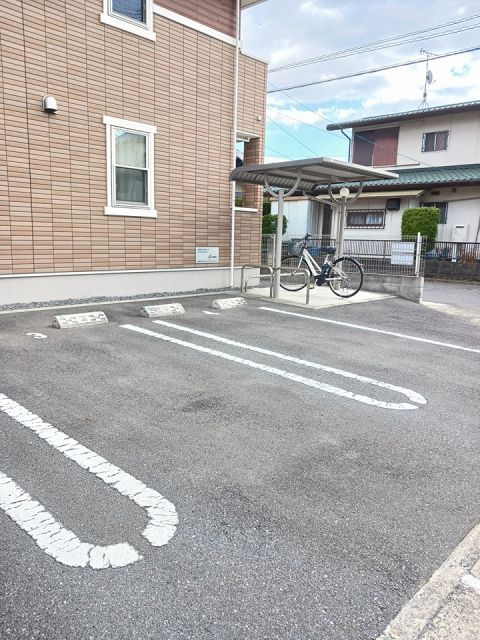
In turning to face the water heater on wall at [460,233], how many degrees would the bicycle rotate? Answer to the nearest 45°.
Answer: approximately 90° to its right

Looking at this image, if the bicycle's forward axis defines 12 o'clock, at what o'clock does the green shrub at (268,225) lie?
The green shrub is roughly at 1 o'clock from the bicycle.

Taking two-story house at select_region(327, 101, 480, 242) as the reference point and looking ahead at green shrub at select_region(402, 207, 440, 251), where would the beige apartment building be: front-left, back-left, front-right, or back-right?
front-right

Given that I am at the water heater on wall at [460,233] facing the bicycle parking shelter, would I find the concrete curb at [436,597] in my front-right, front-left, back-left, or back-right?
front-left

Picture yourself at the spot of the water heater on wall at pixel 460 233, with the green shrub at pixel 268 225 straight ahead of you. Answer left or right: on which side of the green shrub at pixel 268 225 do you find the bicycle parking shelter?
left

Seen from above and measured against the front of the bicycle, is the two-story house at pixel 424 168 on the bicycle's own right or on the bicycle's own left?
on the bicycle's own right

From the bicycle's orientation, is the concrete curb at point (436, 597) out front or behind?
behind

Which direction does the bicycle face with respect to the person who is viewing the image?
facing away from the viewer and to the left of the viewer
